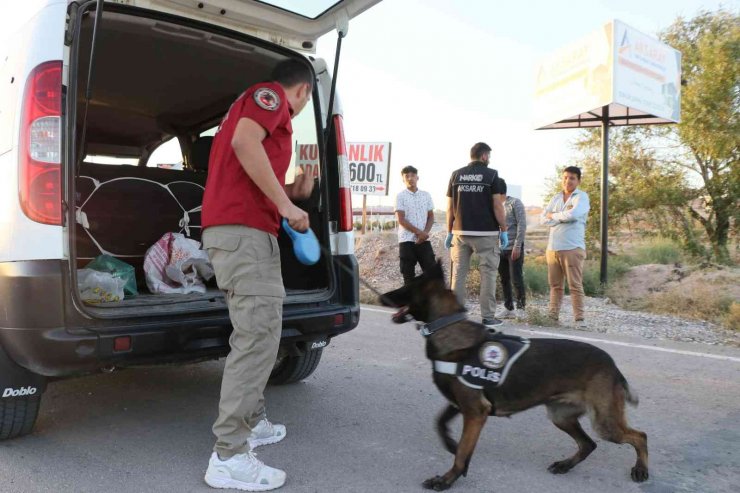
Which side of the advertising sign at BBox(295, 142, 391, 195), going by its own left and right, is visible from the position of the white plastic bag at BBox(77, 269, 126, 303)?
front

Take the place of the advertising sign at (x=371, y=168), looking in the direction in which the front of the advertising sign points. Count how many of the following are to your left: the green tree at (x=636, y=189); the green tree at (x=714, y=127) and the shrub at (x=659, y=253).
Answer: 3

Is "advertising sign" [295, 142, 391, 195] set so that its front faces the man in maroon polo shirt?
yes

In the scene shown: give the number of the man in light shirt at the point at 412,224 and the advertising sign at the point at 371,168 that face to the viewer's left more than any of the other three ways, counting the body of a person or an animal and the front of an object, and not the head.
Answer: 0

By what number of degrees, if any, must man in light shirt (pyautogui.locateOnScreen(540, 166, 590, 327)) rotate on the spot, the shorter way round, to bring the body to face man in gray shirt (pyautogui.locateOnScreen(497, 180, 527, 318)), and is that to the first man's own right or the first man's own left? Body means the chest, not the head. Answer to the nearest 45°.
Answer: approximately 90° to the first man's own right

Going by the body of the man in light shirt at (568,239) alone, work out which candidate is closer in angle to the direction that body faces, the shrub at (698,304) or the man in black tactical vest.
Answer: the man in black tactical vest

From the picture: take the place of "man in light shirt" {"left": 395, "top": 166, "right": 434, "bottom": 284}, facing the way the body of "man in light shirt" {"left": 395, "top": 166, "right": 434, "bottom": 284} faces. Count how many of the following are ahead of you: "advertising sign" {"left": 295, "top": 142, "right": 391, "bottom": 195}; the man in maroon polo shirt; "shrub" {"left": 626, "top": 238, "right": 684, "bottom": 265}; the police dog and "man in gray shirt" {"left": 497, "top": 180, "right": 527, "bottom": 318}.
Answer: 2

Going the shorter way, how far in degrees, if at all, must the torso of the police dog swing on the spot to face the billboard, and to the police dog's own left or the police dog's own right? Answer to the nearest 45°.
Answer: approximately 90° to the police dog's own right

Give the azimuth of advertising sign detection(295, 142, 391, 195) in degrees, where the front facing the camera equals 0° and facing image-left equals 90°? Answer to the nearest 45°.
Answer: approximately 0°

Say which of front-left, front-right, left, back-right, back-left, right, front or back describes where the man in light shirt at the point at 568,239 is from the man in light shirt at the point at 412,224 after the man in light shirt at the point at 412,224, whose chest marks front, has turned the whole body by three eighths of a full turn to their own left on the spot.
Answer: front-right

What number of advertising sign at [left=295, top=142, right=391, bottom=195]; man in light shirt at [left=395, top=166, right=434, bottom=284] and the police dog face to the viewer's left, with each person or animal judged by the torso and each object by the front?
1

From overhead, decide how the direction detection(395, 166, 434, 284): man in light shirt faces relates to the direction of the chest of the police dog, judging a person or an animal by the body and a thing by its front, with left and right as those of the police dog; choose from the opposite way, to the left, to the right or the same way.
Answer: to the left

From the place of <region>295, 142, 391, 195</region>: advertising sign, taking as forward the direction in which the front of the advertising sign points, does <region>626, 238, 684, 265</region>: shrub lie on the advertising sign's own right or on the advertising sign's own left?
on the advertising sign's own left

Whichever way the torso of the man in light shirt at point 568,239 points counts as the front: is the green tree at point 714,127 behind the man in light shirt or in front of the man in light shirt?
behind

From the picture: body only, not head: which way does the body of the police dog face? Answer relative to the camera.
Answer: to the viewer's left
